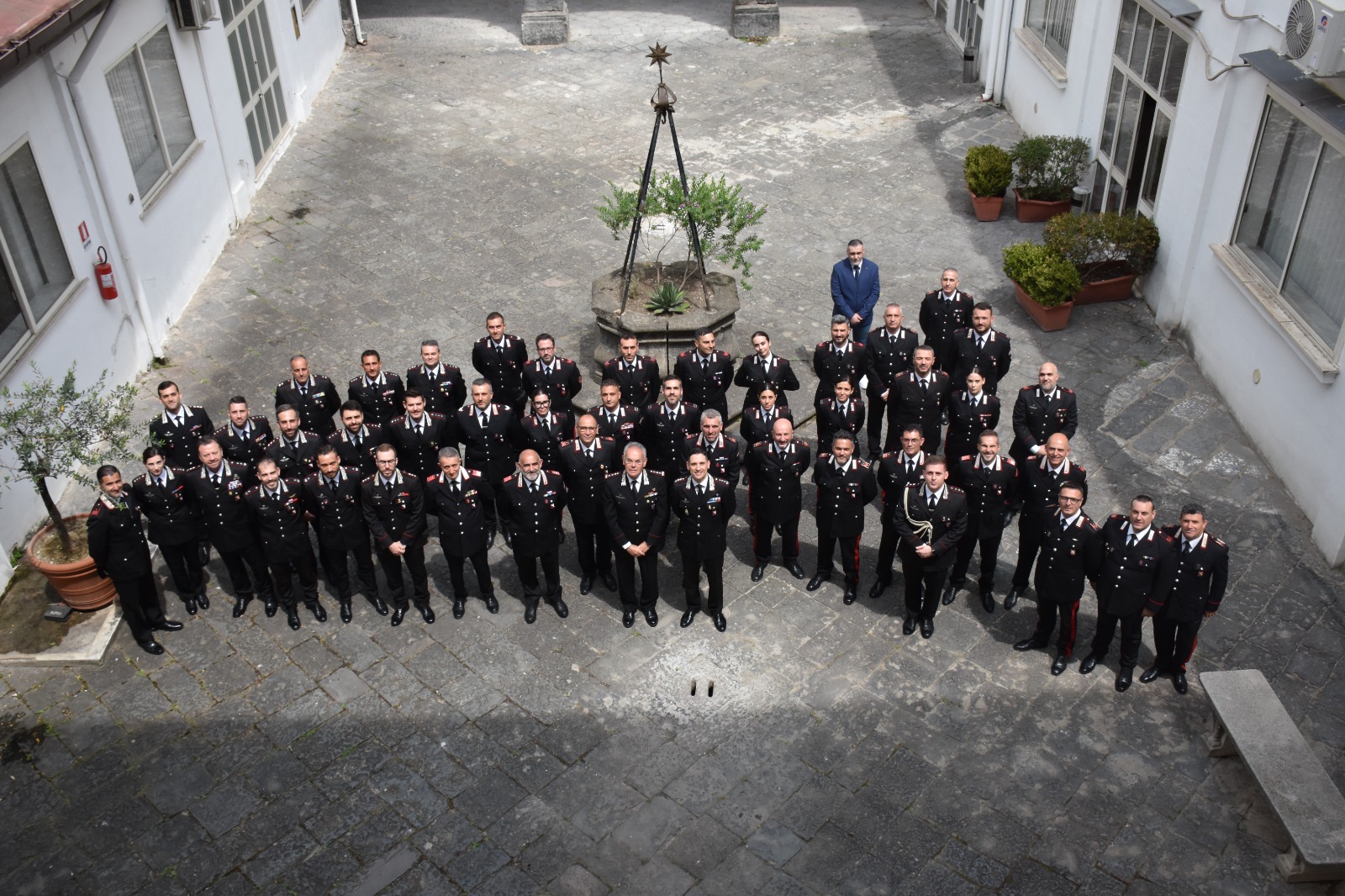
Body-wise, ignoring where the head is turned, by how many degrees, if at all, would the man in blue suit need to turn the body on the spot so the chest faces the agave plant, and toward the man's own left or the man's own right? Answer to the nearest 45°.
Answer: approximately 90° to the man's own right

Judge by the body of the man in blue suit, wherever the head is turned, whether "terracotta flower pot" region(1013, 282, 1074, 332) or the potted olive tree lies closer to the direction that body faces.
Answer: the potted olive tree

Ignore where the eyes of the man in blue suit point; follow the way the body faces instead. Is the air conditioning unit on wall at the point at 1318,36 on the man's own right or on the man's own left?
on the man's own left

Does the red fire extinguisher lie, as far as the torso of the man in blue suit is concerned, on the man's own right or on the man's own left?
on the man's own right

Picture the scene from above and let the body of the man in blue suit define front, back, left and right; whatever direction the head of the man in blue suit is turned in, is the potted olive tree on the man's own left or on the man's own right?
on the man's own right

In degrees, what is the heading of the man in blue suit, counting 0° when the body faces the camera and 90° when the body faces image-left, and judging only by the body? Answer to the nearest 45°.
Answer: approximately 0°

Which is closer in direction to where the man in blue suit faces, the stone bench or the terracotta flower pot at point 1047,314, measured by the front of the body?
the stone bench

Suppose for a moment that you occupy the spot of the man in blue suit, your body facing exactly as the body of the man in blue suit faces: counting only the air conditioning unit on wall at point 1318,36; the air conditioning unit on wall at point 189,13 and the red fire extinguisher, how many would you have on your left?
1

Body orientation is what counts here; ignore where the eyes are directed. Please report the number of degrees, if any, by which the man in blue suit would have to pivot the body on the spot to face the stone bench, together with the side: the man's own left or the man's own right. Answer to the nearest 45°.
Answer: approximately 45° to the man's own left

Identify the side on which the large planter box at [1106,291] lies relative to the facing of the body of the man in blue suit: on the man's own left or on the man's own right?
on the man's own left

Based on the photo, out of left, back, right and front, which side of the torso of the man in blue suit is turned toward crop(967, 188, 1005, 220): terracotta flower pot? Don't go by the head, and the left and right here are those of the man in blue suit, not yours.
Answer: back

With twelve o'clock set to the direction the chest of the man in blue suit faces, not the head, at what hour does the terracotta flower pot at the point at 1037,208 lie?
The terracotta flower pot is roughly at 7 o'clock from the man in blue suit.

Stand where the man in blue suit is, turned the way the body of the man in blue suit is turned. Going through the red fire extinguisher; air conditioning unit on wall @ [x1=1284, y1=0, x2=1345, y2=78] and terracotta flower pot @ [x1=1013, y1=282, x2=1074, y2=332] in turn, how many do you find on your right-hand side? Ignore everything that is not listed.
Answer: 1

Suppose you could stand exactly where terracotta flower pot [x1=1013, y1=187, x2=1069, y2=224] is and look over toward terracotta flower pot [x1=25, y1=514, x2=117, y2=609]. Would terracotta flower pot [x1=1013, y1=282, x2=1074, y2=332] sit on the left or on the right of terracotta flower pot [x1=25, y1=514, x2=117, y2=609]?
left
